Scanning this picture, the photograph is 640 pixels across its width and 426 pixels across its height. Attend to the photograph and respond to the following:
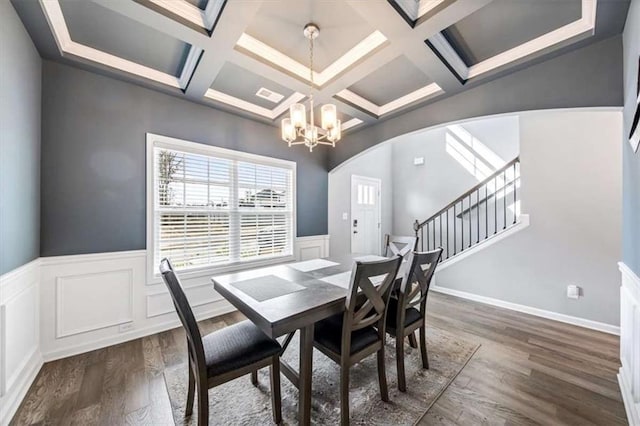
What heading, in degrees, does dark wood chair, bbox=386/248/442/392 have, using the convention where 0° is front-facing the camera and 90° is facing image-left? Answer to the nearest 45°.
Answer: approximately 135°

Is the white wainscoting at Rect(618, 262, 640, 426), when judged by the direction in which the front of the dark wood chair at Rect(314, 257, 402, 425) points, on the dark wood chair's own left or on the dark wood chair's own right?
on the dark wood chair's own right

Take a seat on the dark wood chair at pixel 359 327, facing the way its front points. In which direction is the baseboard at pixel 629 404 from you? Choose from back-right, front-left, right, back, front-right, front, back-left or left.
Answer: back-right

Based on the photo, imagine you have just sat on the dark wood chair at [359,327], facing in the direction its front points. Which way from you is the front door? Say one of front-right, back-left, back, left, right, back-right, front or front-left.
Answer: front-right

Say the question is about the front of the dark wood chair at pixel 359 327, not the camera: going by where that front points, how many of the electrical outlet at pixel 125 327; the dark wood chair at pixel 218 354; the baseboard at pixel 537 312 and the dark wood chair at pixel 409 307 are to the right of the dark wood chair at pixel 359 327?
2

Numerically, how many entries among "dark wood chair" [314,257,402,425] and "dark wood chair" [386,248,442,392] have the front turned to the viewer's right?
0

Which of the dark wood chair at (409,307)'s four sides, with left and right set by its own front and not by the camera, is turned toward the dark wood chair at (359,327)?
left

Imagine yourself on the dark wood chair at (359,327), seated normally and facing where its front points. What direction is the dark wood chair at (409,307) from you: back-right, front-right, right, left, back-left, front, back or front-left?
right

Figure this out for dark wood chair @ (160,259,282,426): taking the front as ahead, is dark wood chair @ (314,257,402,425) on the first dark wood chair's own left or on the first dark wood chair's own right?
on the first dark wood chair's own right

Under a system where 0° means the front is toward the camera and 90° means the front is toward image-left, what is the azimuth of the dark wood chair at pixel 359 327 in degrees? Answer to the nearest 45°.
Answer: approximately 135°

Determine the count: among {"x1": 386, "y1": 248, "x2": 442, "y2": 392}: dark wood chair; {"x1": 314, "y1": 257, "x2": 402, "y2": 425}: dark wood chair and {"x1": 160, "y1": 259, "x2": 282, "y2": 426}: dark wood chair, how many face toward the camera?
0

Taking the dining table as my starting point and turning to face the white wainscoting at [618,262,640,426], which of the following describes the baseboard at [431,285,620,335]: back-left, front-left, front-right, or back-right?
front-left

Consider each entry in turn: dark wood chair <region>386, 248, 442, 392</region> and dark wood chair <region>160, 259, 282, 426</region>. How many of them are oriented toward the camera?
0

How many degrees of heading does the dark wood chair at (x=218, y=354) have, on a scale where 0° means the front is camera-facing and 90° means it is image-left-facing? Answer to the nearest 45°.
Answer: approximately 225°

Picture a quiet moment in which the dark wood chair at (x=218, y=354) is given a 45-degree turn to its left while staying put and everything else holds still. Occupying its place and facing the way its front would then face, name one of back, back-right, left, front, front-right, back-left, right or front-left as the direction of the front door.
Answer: front-right

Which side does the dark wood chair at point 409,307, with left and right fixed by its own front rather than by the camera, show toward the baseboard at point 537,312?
right

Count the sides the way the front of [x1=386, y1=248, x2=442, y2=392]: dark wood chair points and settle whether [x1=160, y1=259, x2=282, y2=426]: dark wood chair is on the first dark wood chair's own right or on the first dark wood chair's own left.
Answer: on the first dark wood chair's own left

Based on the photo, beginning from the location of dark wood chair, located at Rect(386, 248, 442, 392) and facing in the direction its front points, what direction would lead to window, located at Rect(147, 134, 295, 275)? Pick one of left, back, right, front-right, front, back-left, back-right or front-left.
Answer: front-left

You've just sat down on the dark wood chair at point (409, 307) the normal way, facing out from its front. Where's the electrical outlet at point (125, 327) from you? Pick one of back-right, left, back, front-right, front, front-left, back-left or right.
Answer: front-left
